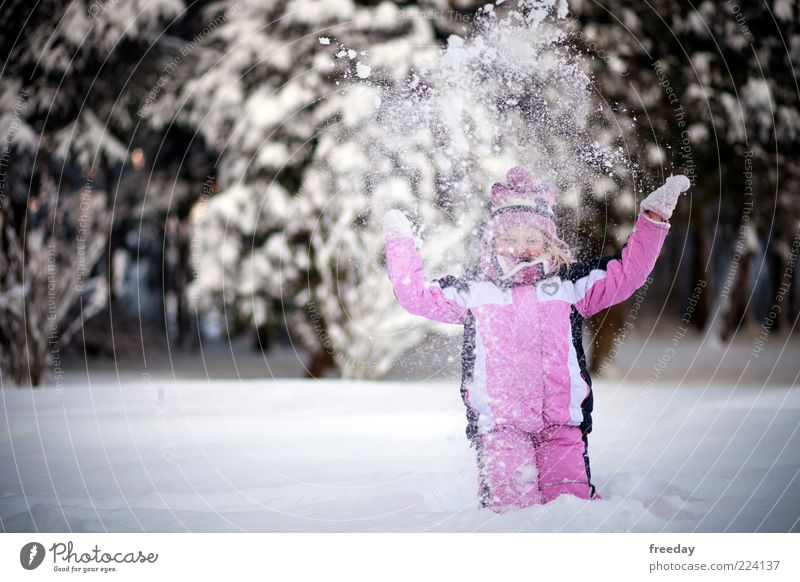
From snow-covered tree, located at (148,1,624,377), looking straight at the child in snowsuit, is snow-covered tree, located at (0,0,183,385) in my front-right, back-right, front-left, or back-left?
back-right

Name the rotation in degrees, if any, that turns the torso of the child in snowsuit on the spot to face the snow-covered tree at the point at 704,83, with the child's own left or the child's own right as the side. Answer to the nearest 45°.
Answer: approximately 180°

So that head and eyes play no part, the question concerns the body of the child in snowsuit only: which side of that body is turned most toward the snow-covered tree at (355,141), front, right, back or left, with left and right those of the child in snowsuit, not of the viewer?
back

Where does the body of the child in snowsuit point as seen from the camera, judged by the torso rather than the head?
toward the camera
